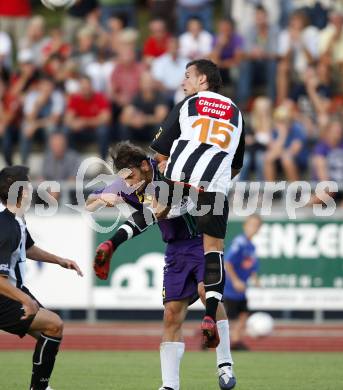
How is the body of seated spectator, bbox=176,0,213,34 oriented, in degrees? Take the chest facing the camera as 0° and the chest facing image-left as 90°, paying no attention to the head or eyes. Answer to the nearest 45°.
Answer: approximately 0°

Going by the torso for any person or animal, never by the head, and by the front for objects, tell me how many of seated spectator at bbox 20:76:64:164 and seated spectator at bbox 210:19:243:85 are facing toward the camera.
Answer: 2

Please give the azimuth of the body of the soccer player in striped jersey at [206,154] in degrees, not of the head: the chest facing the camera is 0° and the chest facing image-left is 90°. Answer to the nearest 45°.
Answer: approximately 135°

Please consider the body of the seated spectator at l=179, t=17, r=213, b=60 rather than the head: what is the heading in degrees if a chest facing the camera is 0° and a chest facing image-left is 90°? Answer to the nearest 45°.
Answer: approximately 0°
